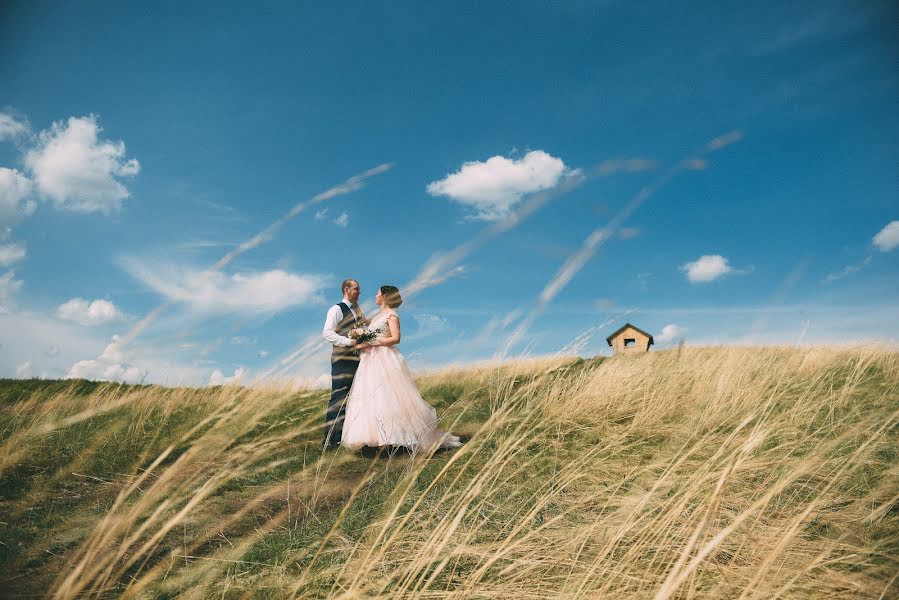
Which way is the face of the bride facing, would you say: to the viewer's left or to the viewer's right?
to the viewer's left

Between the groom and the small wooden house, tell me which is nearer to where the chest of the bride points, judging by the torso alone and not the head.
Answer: the groom

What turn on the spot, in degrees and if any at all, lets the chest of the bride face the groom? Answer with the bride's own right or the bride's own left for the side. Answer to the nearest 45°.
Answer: approximately 45° to the bride's own right

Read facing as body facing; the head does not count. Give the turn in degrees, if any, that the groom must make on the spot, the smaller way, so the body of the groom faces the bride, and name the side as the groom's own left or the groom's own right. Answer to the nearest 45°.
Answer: approximately 45° to the groom's own right

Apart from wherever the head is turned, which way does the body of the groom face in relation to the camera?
to the viewer's right

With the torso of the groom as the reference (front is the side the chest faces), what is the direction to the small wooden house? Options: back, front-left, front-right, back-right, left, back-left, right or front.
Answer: front-left

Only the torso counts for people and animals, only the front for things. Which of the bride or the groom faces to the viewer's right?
the groom

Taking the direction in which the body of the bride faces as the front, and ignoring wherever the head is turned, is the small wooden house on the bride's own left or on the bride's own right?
on the bride's own right

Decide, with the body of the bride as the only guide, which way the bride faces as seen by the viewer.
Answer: to the viewer's left

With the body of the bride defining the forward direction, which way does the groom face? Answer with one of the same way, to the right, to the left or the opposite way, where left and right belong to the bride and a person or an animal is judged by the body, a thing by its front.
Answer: the opposite way

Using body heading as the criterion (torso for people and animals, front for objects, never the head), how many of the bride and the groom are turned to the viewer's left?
1
